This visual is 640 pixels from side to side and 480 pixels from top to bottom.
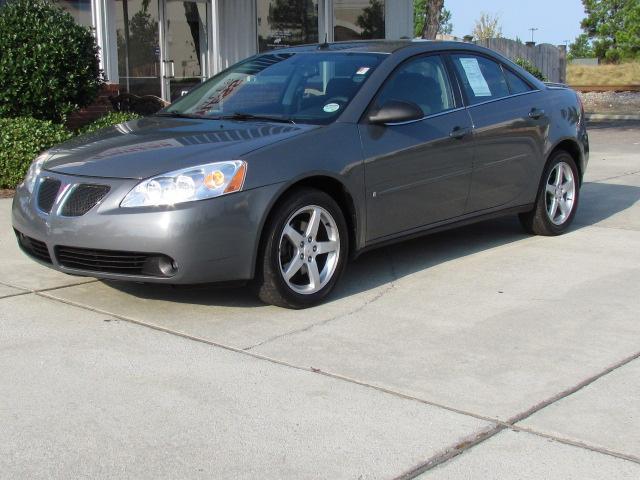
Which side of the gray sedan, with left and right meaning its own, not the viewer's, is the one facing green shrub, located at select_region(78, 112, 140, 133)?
right

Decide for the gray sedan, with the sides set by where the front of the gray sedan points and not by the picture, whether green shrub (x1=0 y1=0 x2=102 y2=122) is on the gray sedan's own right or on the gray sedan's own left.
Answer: on the gray sedan's own right

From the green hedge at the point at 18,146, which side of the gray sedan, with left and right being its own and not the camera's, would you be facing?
right

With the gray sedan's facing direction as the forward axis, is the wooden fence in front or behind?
behind

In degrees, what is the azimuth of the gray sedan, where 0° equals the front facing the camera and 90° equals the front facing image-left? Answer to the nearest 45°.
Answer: approximately 45°

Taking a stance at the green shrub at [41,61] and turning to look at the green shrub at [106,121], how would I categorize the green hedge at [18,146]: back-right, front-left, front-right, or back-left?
back-right
